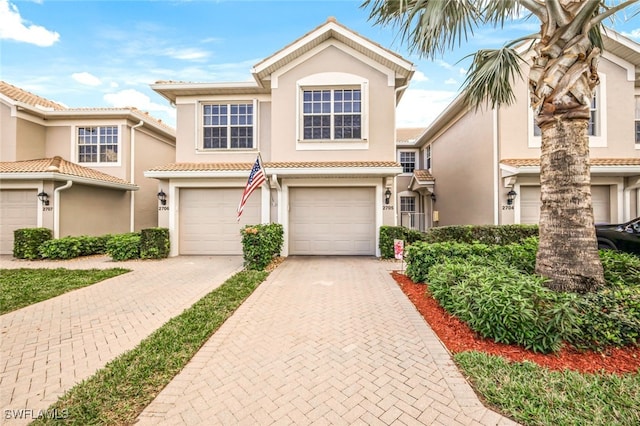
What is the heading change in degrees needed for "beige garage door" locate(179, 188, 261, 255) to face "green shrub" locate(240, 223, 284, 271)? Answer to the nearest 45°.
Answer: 0° — it already faces it

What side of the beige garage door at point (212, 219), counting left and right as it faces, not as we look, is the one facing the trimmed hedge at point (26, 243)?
right

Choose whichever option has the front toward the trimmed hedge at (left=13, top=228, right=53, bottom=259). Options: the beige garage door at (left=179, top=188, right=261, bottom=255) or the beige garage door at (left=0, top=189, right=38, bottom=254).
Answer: the beige garage door at (left=0, top=189, right=38, bottom=254)

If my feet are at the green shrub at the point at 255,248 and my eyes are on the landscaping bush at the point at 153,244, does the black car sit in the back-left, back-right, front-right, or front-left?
back-right

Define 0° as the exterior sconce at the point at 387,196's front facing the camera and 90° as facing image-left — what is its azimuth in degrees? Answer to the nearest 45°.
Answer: approximately 0°

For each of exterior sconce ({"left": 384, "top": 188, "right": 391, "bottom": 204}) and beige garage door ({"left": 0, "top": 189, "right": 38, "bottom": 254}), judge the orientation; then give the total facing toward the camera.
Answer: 2
